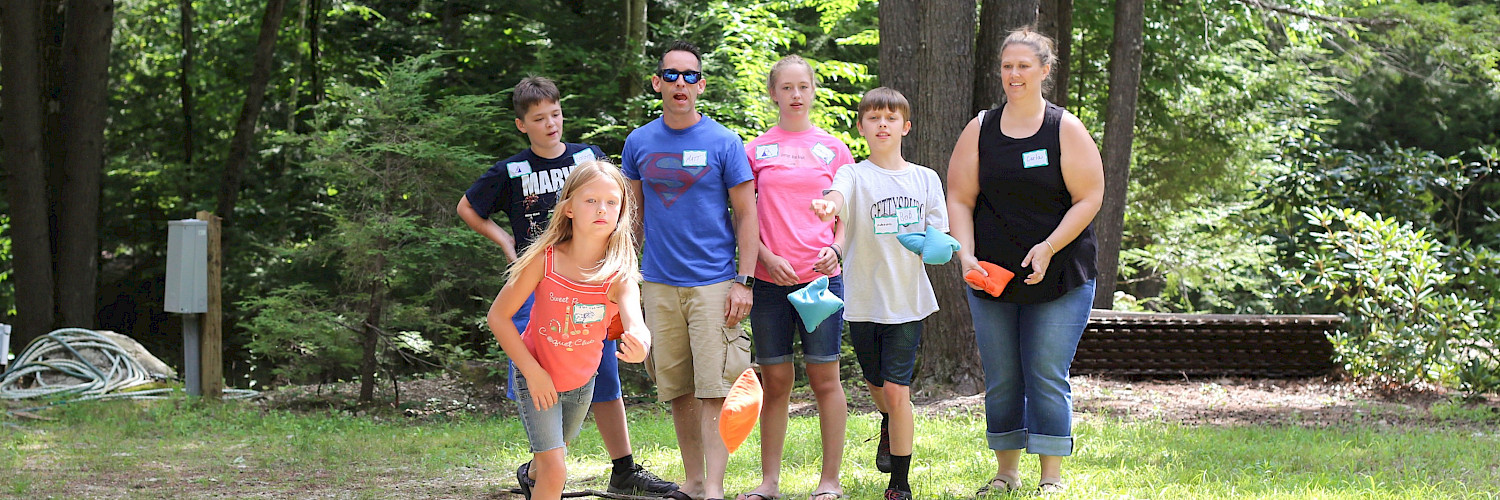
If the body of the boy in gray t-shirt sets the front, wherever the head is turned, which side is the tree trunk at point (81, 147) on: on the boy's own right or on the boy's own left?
on the boy's own right

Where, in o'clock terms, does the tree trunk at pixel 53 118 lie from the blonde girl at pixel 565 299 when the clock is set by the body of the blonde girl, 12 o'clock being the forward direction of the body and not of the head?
The tree trunk is roughly at 5 o'clock from the blonde girl.

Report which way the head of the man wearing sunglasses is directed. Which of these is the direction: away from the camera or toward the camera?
toward the camera

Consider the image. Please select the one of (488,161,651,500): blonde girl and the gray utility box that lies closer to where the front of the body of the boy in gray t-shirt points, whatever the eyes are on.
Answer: the blonde girl

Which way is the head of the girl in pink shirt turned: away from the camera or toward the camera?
toward the camera

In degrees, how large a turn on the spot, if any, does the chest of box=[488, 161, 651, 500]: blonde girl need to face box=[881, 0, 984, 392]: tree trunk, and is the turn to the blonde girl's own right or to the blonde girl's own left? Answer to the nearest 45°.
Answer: approximately 135° to the blonde girl's own left

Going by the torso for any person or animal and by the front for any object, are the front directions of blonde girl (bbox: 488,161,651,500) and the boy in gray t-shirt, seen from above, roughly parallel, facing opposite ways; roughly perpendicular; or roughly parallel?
roughly parallel

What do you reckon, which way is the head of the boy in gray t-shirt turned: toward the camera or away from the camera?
toward the camera

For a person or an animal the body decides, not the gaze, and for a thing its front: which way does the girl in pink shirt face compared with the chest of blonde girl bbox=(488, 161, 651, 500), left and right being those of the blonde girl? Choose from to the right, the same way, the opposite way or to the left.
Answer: the same way

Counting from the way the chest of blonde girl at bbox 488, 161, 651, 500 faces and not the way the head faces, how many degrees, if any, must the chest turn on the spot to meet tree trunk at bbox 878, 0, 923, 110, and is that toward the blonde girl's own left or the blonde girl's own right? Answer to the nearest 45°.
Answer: approximately 135° to the blonde girl's own left

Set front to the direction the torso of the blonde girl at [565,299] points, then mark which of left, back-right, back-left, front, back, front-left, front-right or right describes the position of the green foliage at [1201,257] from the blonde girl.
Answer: back-left

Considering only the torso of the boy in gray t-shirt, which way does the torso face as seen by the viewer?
toward the camera

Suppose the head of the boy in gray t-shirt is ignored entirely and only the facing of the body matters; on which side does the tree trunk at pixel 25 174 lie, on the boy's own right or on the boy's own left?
on the boy's own right

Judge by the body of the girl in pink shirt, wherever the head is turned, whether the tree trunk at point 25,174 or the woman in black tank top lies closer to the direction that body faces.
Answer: the woman in black tank top

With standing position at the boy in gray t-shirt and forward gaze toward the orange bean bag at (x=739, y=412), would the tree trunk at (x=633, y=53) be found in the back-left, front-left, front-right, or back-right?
back-right

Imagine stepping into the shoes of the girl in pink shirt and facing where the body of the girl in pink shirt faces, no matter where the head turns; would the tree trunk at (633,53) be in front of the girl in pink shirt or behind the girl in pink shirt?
behind

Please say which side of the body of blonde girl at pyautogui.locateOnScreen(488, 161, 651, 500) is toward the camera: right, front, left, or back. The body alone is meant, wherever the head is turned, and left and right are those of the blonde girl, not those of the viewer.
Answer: front

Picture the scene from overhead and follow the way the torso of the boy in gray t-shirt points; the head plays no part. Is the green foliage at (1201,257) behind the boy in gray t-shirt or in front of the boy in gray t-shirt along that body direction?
behind
